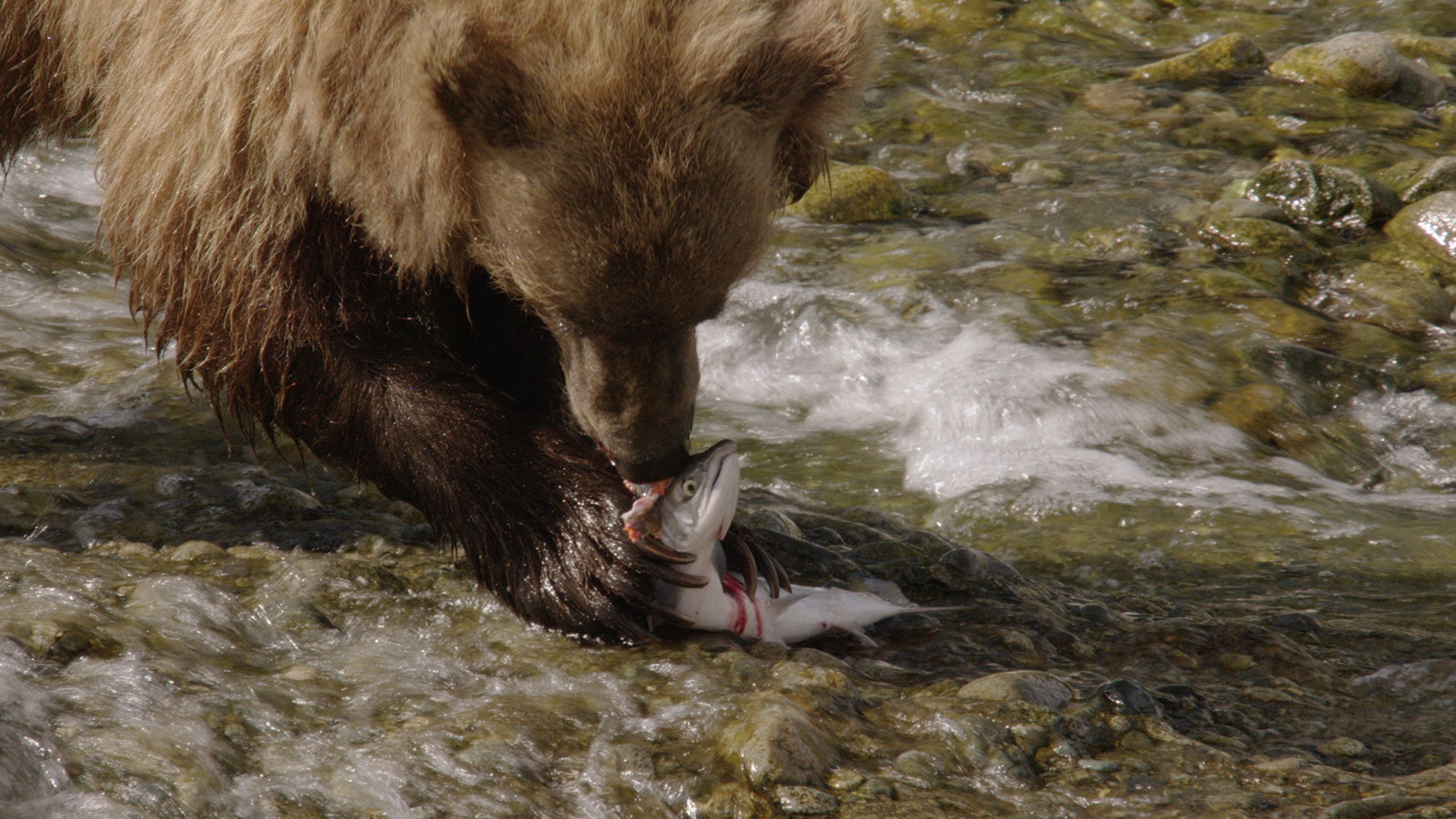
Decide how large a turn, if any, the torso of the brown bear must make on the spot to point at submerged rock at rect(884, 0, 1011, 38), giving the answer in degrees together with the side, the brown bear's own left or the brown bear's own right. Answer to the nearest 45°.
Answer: approximately 90° to the brown bear's own left

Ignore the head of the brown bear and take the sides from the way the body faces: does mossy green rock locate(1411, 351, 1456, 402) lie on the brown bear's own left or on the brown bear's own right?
on the brown bear's own left

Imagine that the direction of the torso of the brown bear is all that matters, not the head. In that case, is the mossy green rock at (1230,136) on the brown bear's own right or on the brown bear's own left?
on the brown bear's own left

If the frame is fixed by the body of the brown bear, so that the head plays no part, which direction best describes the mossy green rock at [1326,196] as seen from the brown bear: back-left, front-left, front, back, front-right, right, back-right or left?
left

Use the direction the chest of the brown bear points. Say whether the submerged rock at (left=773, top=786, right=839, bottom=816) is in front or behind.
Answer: in front

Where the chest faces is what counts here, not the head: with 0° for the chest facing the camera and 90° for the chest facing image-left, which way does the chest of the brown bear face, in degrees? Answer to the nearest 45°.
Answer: approximately 315°

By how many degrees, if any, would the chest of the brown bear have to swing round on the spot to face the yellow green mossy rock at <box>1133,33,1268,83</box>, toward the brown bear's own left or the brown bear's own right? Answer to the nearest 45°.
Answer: approximately 90° to the brown bear's own left

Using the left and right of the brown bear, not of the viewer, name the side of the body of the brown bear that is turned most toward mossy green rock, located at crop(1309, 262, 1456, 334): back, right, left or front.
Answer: left

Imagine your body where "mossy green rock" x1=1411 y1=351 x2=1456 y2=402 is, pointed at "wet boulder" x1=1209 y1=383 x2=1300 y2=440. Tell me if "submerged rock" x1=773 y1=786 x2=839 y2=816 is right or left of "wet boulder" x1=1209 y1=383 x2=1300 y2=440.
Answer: left

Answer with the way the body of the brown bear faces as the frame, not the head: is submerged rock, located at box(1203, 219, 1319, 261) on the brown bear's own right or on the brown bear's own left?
on the brown bear's own left

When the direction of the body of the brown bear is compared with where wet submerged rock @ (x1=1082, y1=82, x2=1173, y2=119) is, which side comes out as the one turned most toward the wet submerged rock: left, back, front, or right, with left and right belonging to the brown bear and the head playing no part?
left

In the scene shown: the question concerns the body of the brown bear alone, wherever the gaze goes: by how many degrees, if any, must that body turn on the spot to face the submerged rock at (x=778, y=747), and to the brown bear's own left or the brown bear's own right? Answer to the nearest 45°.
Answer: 0° — it already faces it

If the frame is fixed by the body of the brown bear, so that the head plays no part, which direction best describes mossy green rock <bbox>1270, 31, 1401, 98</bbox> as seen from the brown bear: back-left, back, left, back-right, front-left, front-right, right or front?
left
